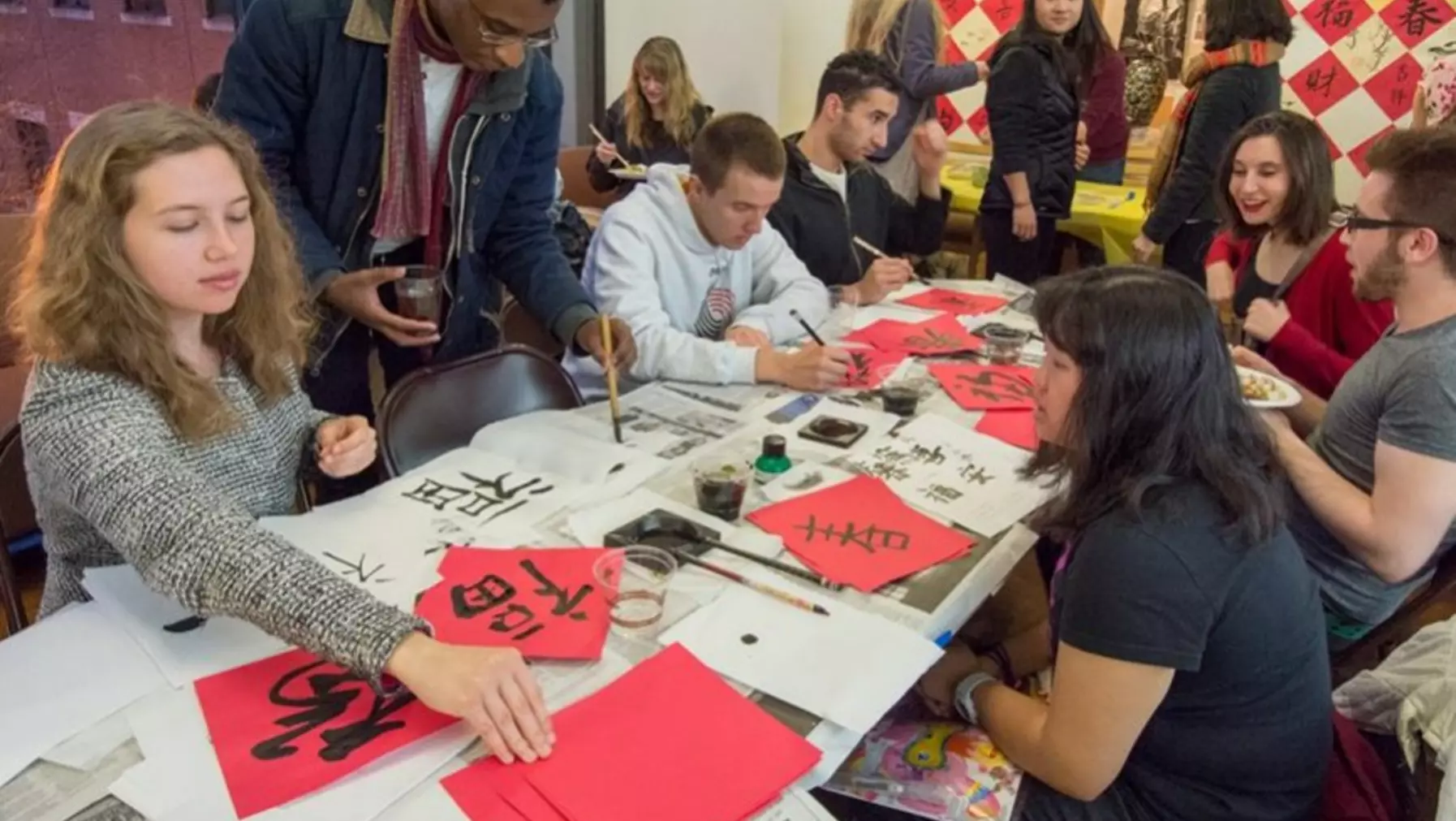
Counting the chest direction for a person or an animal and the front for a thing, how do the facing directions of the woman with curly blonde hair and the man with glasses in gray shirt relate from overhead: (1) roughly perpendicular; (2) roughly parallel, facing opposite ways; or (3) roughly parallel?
roughly parallel, facing opposite ways

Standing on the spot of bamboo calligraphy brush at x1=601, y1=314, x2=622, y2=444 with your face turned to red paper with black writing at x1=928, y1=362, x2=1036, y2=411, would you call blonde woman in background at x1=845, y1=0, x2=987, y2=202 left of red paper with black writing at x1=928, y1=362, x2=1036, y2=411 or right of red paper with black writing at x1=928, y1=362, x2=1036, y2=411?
left

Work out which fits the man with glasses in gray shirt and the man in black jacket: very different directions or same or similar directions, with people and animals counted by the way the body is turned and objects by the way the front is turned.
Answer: very different directions

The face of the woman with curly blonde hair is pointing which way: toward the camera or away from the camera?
toward the camera

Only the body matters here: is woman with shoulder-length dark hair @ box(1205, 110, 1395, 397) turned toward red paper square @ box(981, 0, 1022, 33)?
no

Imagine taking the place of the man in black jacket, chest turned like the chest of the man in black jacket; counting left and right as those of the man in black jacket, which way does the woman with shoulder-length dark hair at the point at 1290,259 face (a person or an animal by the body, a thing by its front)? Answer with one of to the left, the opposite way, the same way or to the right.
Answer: to the right

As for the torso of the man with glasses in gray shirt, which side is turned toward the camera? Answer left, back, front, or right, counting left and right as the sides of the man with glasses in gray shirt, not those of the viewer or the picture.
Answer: left

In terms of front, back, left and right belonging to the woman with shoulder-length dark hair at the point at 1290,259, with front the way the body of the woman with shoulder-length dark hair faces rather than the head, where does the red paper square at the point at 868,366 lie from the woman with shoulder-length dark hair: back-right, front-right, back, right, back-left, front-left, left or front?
front

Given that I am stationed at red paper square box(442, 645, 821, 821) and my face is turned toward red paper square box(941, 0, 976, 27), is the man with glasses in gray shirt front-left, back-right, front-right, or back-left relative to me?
front-right

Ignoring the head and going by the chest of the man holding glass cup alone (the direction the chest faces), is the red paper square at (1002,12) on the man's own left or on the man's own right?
on the man's own left

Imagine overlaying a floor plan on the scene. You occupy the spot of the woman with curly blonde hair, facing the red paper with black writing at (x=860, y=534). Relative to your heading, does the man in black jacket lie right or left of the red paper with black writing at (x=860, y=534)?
left

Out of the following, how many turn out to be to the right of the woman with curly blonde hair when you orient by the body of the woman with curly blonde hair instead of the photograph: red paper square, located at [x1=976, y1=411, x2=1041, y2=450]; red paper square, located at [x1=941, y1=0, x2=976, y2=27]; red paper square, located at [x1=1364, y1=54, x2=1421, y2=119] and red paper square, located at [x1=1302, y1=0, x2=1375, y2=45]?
0

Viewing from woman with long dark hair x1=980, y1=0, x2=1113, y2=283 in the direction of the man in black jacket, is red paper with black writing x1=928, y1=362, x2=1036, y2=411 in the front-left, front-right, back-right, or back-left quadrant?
front-left

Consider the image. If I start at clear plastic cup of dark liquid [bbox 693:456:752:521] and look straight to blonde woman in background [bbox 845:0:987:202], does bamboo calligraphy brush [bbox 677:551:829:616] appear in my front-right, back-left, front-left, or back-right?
back-right

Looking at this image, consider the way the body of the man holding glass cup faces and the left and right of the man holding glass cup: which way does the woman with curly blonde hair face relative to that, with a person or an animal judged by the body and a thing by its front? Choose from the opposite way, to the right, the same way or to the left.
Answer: the same way

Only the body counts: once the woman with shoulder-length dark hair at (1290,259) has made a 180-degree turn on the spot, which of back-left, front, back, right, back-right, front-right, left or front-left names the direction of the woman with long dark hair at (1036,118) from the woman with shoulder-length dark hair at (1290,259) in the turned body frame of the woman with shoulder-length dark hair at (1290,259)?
left
